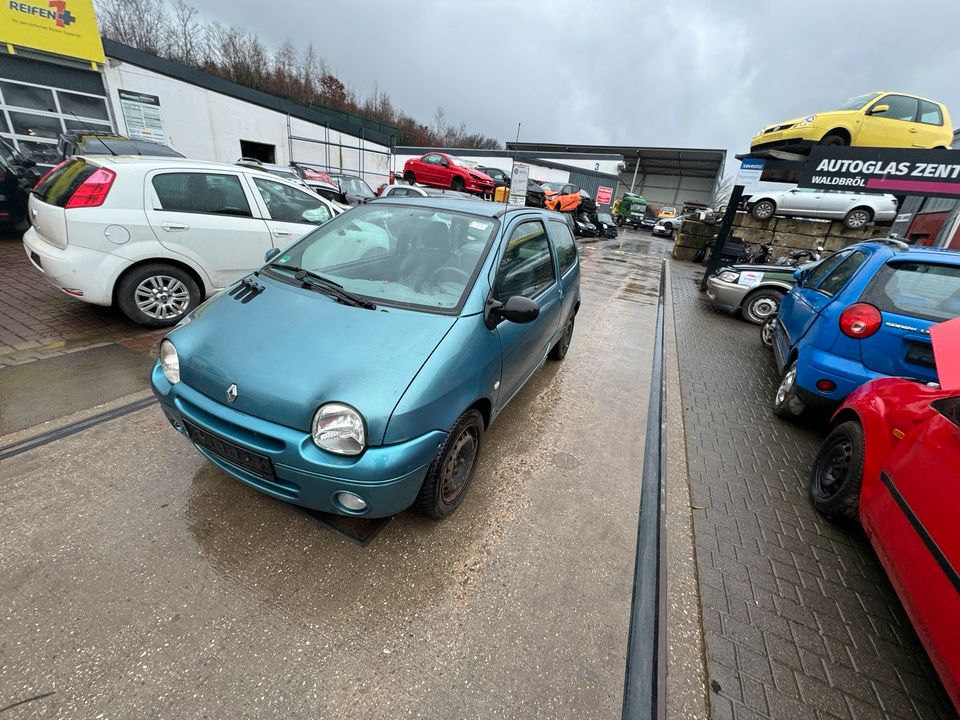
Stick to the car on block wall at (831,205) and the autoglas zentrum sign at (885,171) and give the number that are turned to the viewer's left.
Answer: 1

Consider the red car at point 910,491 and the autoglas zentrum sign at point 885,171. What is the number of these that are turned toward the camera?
1

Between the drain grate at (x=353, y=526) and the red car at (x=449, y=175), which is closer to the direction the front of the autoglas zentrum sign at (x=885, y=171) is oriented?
the drain grate

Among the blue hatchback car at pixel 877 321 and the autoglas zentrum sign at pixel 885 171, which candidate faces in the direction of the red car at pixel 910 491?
the autoglas zentrum sign

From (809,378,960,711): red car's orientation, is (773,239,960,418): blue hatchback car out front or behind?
out front

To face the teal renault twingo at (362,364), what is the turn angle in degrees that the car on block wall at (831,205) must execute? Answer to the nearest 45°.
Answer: approximately 90° to its left

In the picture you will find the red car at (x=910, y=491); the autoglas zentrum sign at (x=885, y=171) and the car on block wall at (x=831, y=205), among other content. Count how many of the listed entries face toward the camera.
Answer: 1

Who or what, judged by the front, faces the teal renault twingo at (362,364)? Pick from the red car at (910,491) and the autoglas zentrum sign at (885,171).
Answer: the autoglas zentrum sign

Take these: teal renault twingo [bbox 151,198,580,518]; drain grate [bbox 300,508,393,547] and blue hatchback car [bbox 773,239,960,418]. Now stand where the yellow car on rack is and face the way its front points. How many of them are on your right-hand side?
0

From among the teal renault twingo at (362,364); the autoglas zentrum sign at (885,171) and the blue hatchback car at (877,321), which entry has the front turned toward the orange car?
the blue hatchback car

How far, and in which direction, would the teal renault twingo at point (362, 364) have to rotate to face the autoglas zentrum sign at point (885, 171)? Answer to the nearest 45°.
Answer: approximately 180°

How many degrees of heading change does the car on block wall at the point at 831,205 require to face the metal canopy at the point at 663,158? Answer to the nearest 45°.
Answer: approximately 45° to its right

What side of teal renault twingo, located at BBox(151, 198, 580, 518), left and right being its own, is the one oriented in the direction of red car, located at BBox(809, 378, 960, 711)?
left

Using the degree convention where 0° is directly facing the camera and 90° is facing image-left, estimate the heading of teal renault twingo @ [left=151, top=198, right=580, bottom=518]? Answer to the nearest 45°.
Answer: approximately 45°

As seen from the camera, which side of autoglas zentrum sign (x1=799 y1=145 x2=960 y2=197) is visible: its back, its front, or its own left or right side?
front

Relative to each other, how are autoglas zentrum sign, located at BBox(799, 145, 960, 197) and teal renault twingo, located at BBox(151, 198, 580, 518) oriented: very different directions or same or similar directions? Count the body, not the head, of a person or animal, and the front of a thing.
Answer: same or similar directions

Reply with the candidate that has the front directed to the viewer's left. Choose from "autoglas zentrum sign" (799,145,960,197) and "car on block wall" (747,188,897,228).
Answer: the car on block wall

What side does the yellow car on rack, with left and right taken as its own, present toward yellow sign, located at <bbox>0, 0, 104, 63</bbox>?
front

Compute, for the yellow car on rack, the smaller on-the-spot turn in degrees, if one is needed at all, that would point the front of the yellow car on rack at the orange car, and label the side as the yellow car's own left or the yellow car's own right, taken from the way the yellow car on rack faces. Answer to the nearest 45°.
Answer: approximately 45° to the yellow car's own right
